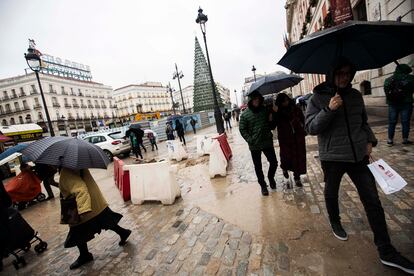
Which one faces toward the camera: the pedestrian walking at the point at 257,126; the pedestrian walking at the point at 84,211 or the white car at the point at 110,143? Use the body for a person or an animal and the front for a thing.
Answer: the pedestrian walking at the point at 257,126

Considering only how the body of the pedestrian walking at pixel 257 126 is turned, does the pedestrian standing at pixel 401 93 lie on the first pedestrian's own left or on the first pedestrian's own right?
on the first pedestrian's own left

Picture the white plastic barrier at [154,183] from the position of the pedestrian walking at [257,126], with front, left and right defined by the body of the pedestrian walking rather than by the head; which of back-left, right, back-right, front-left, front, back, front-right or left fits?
right

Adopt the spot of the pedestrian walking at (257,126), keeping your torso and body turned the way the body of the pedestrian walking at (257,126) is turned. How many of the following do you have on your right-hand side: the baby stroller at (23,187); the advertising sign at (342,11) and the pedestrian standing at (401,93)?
1

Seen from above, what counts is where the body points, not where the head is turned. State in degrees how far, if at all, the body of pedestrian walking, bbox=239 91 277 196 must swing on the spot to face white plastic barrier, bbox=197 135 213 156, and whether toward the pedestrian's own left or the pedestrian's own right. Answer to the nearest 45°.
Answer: approximately 135° to the pedestrian's own right

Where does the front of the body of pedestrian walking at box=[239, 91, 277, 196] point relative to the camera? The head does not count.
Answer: toward the camera

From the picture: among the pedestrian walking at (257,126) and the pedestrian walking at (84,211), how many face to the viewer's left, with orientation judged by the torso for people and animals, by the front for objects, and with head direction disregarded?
1
